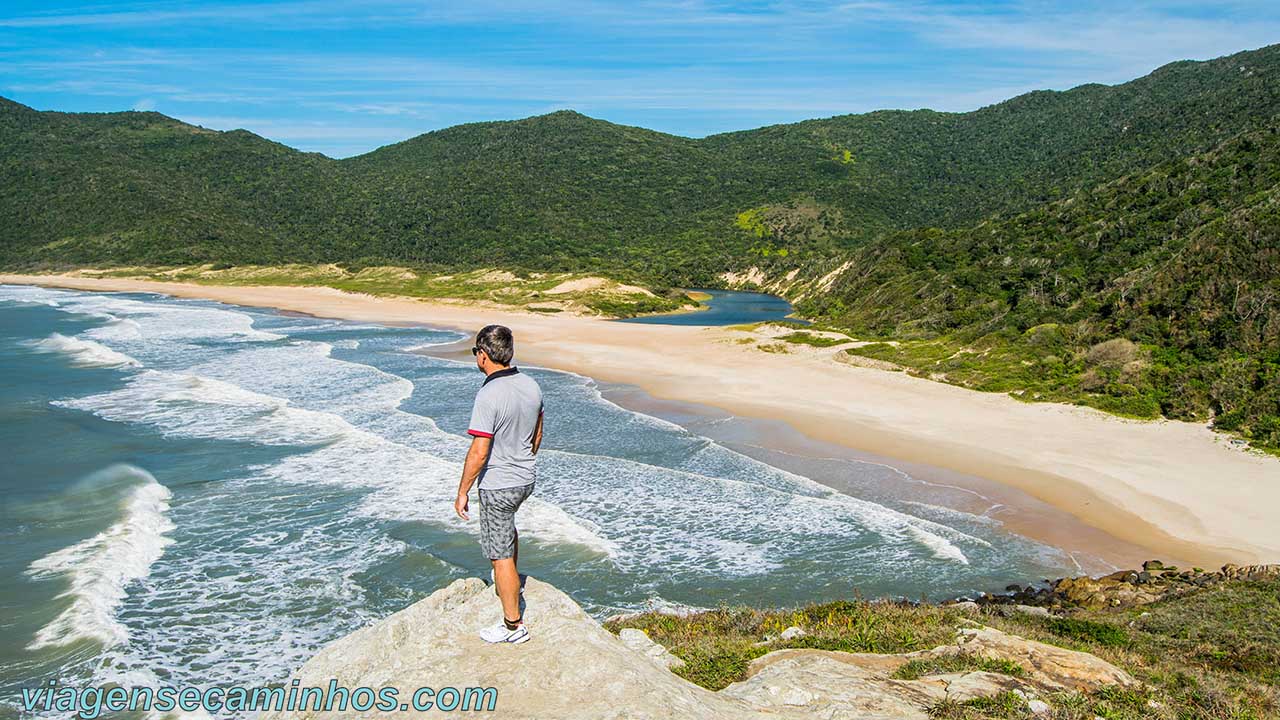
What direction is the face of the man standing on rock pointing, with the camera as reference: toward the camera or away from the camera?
away from the camera

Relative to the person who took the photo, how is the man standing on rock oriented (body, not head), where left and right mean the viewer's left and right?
facing away from the viewer and to the left of the viewer

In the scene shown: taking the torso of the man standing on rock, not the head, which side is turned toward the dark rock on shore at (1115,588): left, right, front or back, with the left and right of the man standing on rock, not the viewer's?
right

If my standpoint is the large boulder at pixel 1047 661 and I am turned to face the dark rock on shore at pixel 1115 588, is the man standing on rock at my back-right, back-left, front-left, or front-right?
back-left

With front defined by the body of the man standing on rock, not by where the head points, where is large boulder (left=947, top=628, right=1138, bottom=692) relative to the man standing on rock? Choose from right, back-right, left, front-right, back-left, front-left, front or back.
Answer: back-right
